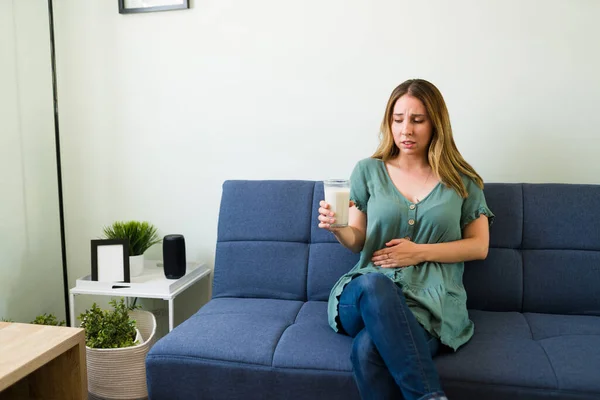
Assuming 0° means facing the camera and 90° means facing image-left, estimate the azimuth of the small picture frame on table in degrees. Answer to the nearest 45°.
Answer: approximately 0°

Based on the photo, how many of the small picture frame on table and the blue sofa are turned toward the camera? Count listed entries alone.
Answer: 2

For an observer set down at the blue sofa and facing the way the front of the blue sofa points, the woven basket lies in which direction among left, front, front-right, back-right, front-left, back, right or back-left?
right

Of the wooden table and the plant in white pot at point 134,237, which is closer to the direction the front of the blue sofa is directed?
the wooden table

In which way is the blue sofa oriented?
toward the camera

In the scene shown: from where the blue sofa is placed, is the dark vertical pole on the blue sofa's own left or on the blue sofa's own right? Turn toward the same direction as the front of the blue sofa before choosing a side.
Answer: on the blue sofa's own right

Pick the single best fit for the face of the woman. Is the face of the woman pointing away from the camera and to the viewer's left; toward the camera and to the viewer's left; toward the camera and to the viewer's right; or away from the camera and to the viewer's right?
toward the camera and to the viewer's left

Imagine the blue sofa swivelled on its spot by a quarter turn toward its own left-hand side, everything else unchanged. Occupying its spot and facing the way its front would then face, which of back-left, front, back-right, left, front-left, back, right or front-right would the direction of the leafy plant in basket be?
back

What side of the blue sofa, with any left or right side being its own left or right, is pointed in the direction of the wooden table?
right

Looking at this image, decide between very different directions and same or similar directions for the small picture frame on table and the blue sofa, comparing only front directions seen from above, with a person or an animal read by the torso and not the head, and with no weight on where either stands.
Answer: same or similar directions
